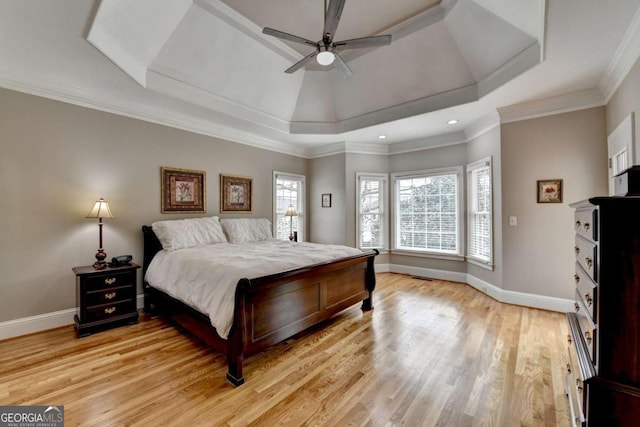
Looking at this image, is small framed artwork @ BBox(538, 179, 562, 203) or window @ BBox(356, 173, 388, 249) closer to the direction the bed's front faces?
the small framed artwork

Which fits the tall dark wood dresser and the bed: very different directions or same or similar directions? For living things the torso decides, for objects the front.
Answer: very different directions

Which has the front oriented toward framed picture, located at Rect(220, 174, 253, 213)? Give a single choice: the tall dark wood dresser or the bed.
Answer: the tall dark wood dresser

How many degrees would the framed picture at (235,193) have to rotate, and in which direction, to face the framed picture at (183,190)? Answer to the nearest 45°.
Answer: approximately 90° to its right

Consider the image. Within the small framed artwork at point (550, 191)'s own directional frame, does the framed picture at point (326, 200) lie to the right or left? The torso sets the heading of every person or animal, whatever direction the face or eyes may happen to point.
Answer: on its right

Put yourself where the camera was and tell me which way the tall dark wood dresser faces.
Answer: facing to the left of the viewer

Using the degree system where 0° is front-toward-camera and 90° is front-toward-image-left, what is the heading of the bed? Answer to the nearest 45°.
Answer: approximately 315°

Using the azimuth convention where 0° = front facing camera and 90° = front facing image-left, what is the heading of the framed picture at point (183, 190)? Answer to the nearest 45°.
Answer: approximately 315°

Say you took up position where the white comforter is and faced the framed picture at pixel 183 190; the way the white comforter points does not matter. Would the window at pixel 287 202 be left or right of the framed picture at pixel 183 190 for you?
right
